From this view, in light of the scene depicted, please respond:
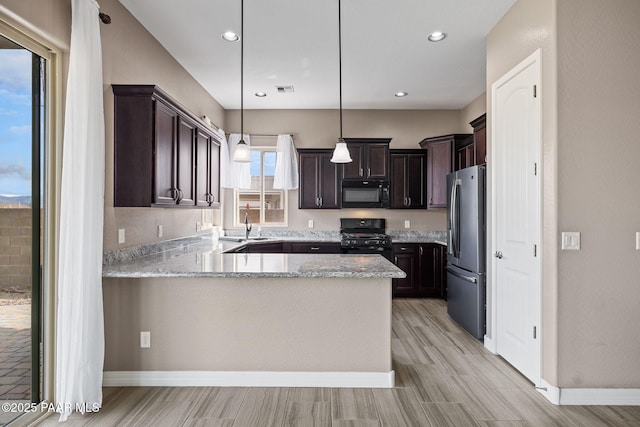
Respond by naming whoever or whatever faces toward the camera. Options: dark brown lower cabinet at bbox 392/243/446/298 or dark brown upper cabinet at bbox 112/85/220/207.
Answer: the dark brown lower cabinet

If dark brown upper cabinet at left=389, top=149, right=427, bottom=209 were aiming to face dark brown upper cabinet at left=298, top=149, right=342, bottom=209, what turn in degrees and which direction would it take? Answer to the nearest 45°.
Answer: approximately 90° to its right

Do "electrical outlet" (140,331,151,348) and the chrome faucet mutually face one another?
no

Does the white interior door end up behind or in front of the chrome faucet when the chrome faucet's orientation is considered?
in front

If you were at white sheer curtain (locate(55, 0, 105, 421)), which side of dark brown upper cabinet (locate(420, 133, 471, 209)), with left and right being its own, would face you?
front

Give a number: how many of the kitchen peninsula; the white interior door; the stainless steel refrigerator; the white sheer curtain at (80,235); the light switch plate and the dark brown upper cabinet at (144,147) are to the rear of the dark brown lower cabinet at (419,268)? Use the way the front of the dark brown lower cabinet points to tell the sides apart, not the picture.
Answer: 0

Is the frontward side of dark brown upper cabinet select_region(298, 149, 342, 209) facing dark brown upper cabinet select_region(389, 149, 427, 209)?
no

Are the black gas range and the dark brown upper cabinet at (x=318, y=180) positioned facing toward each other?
no

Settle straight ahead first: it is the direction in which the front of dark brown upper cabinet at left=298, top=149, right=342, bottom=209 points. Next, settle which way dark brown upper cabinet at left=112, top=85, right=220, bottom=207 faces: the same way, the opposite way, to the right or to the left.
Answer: to the left

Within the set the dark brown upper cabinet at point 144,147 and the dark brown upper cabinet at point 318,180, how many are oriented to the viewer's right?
1

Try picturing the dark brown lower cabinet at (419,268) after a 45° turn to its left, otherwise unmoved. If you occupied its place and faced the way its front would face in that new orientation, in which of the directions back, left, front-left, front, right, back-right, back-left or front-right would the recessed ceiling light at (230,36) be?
right

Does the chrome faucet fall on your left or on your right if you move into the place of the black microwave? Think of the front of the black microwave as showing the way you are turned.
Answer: on your right

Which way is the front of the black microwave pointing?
toward the camera

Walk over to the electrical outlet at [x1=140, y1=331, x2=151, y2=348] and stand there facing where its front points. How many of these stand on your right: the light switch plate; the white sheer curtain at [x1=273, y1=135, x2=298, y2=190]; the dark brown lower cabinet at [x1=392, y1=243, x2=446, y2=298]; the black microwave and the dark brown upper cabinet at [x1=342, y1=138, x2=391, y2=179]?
0

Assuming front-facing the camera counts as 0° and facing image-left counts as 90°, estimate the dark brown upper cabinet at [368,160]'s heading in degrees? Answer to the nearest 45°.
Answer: approximately 0°

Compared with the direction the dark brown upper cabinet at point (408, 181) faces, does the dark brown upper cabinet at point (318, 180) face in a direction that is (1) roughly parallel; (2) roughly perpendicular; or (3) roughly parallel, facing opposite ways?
roughly parallel

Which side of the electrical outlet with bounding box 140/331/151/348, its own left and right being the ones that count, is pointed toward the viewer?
front

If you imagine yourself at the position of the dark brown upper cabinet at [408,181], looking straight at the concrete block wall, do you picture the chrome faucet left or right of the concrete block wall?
left

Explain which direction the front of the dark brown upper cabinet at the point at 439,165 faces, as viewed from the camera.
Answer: facing the viewer and to the left of the viewer
